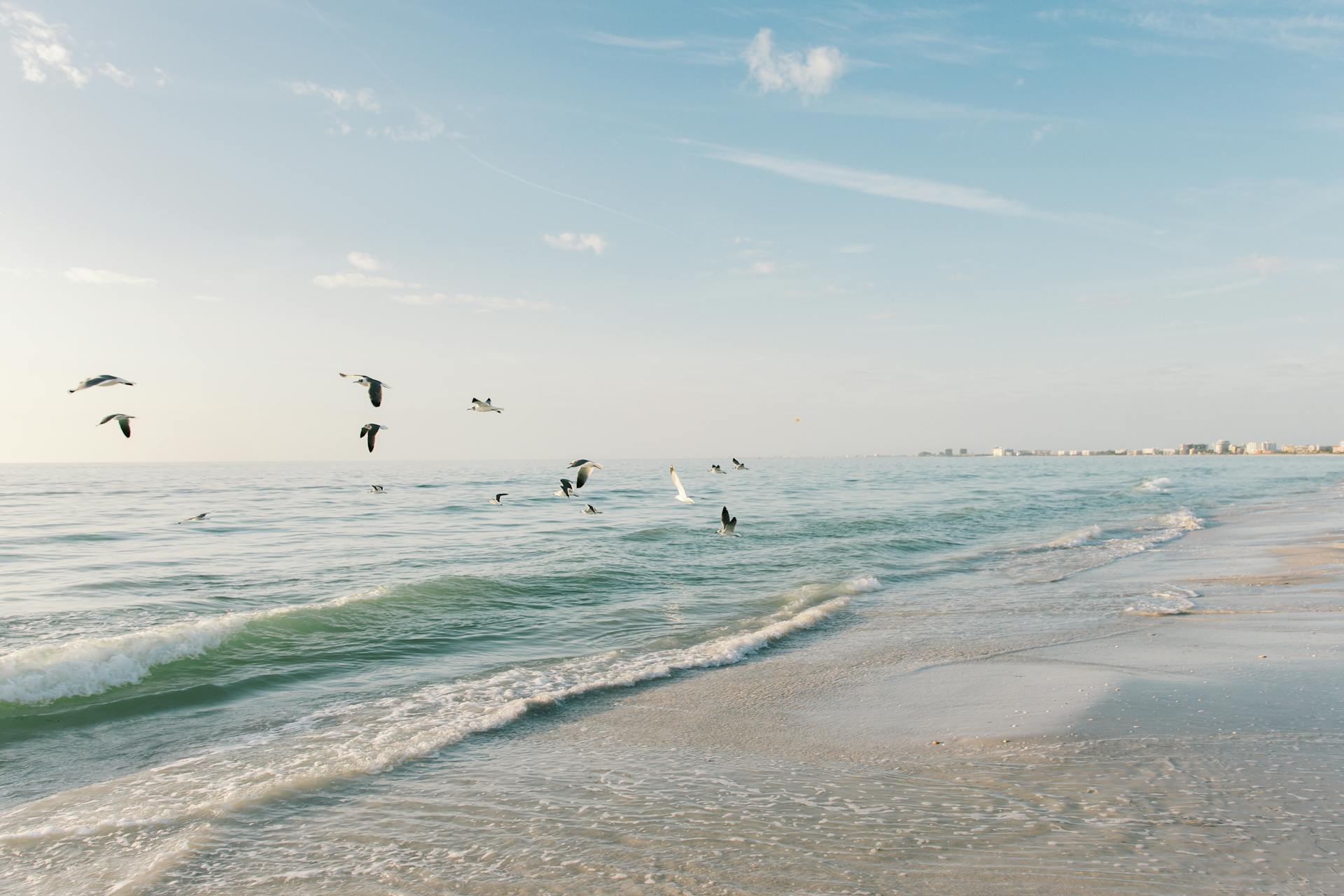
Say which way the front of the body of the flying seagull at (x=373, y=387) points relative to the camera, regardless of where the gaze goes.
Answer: to the viewer's left

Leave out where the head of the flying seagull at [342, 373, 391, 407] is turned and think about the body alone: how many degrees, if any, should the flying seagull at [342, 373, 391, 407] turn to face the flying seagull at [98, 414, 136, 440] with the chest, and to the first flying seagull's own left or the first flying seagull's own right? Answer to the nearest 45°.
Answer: approximately 45° to the first flying seagull's own right

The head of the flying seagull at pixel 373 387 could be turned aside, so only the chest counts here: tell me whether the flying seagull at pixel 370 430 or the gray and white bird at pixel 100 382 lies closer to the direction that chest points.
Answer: the gray and white bird

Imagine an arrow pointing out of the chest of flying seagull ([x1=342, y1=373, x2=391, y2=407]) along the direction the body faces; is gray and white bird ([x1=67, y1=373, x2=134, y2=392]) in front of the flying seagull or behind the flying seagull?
in front
